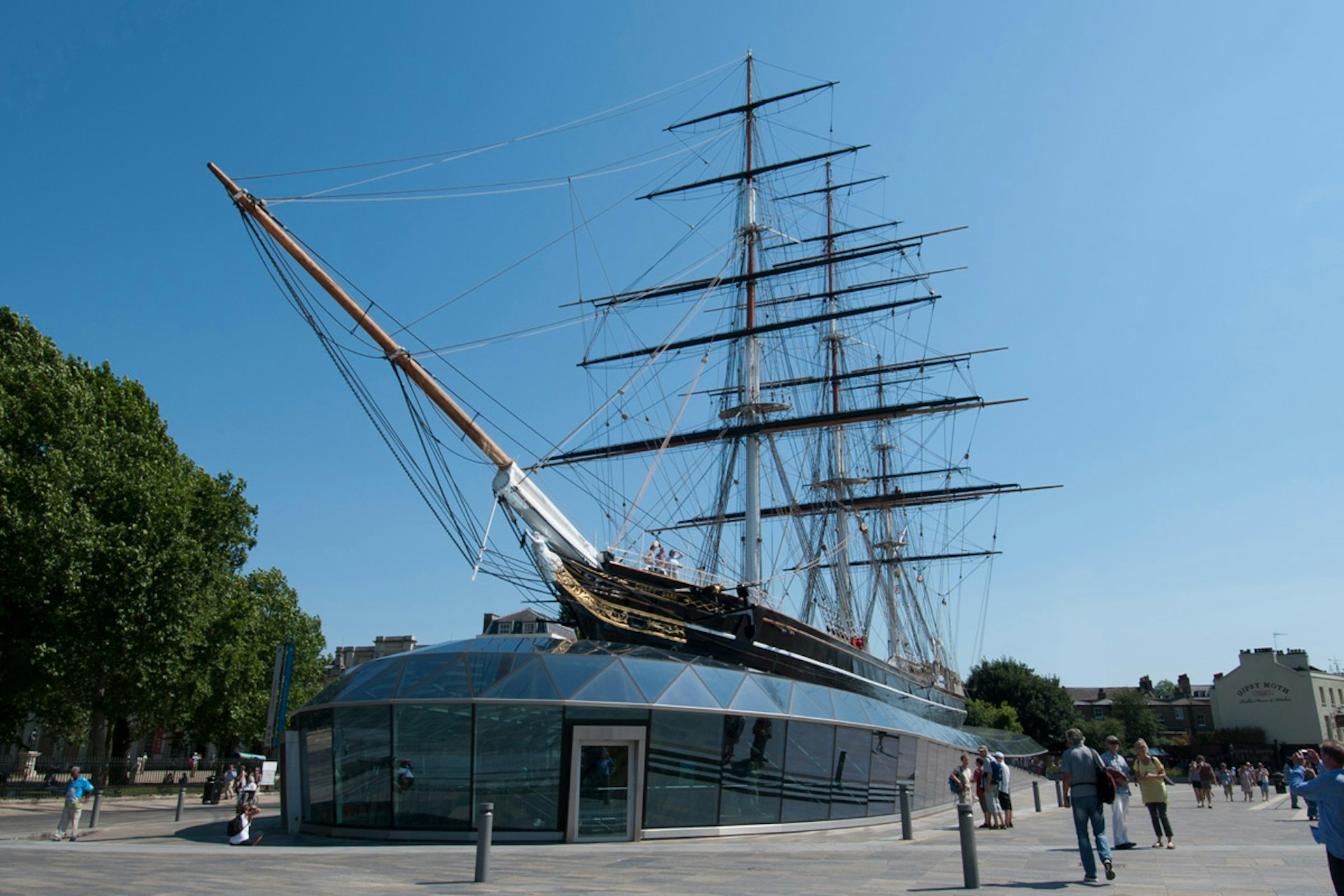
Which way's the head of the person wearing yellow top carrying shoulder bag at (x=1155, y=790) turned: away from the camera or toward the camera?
toward the camera

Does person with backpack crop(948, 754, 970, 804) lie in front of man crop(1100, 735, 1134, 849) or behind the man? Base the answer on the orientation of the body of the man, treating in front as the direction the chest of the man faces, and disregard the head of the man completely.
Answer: behind

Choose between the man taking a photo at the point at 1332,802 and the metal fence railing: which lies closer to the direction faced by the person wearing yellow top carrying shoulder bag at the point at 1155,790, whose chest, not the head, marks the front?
the man taking a photo

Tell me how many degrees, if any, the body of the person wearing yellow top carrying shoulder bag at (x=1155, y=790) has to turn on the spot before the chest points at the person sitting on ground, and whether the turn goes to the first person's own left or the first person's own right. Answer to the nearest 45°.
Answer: approximately 90° to the first person's own right

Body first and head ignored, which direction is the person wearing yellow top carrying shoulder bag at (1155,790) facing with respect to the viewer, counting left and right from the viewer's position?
facing the viewer

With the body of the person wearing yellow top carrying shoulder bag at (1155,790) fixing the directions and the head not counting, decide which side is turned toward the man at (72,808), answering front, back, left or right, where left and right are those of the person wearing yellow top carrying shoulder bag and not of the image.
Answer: right

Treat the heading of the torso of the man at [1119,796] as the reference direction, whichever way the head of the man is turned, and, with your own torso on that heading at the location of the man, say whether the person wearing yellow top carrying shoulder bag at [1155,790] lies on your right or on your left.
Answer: on your left
